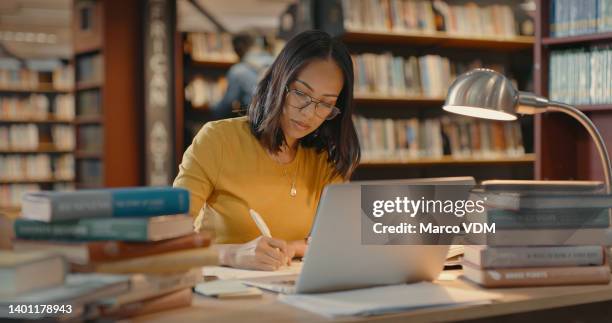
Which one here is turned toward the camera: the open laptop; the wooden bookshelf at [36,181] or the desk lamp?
the wooden bookshelf

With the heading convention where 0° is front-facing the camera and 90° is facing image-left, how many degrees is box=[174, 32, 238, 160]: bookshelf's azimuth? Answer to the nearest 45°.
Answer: approximately 0°

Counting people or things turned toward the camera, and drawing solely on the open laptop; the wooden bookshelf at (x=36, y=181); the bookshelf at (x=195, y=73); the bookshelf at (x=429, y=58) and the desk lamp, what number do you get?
3

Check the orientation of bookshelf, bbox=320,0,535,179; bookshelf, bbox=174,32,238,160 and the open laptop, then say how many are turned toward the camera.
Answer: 2

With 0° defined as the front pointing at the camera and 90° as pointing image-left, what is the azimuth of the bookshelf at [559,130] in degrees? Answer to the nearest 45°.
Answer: approximately 0°

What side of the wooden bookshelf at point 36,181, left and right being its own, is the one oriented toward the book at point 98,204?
front

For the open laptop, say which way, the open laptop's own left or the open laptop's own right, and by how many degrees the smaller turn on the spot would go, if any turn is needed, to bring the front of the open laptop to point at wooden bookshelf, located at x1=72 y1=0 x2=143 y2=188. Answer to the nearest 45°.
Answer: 0° — it already faces it

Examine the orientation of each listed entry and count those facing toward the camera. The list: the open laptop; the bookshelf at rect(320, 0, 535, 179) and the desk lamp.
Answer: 1

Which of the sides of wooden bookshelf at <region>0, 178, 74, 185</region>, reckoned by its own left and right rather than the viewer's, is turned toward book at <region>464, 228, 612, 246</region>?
front

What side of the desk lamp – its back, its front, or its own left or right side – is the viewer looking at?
left
